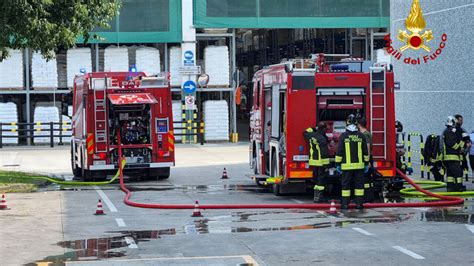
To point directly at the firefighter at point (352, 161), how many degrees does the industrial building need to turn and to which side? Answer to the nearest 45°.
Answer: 0° — it already faces them

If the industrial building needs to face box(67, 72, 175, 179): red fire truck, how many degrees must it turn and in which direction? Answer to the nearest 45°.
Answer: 0° — it already faces it

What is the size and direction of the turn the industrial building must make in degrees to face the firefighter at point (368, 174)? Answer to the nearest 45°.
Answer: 0° — it already faces them

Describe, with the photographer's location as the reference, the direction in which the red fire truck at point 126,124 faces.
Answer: facing away from the viewer

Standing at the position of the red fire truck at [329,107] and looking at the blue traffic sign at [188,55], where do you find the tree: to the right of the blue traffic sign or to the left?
left

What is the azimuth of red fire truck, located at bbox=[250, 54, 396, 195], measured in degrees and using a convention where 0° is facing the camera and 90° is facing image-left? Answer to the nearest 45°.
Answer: approximately 180°

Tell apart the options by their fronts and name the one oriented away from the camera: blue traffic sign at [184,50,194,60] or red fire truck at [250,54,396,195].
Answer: the red fire truck

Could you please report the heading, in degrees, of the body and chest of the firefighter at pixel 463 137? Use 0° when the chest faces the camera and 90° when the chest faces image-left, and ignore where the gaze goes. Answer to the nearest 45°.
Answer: approximately 90°
